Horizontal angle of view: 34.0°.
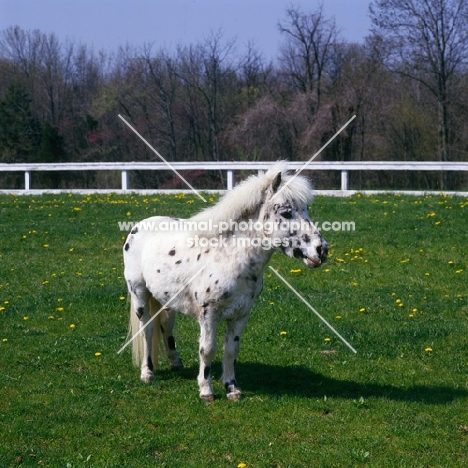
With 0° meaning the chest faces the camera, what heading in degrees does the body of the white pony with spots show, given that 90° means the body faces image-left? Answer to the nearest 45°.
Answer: approximately 315°

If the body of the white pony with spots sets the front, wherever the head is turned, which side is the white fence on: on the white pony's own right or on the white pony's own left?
on the white pony's own left
